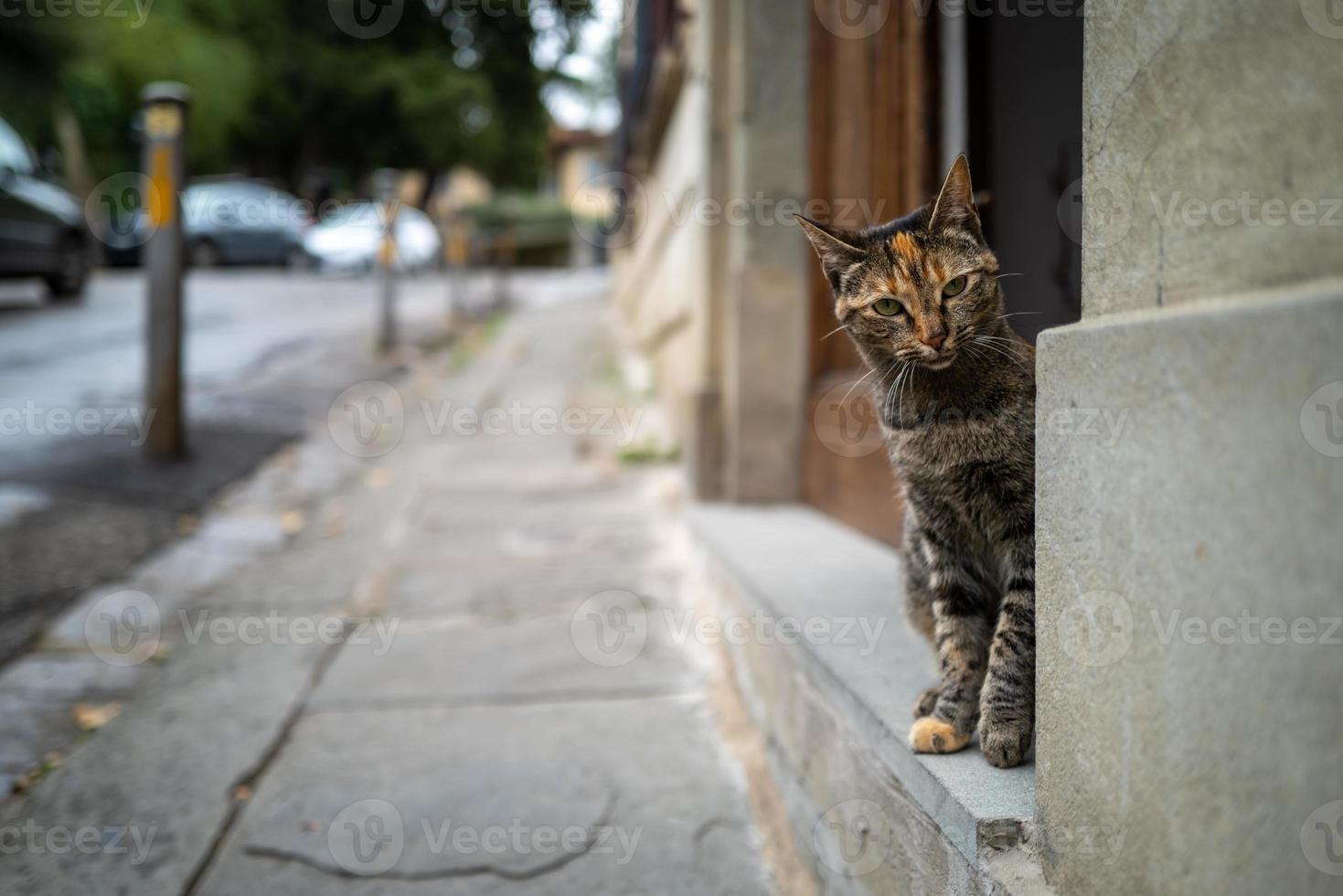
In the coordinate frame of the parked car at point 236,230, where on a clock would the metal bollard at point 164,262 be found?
The metal bollard is roughly at 9 o'clock from the parked car.

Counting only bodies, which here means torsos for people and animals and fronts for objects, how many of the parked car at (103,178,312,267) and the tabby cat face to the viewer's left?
1

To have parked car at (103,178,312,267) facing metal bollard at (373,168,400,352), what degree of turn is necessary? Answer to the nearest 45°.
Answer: approximately 90° to its left

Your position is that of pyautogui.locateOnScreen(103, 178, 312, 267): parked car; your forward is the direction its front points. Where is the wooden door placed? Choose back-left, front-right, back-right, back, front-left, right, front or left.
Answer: left

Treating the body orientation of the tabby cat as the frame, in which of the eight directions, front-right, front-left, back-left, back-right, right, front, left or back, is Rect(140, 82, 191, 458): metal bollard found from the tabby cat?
back-right

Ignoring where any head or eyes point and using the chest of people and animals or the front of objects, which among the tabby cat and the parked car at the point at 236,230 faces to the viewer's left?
the parked car

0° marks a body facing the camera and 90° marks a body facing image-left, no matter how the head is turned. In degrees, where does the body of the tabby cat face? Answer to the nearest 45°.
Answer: approximately 0°

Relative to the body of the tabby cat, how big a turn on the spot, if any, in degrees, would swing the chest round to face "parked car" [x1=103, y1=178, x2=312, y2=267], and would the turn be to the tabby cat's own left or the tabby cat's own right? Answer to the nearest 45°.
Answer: approximately 135° to the tabby cat's own right

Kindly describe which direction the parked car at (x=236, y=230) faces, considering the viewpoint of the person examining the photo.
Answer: facing to the left of the viewer

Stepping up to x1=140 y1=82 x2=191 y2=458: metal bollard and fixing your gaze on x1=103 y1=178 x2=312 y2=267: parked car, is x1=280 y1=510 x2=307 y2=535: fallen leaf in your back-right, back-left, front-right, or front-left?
back-right
